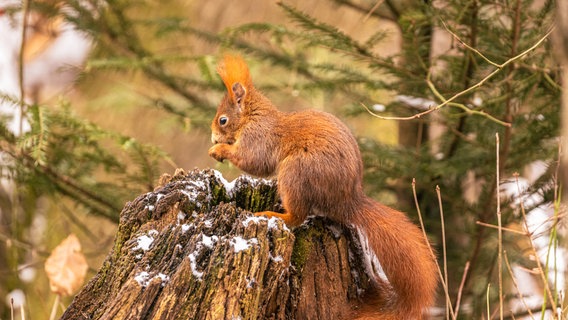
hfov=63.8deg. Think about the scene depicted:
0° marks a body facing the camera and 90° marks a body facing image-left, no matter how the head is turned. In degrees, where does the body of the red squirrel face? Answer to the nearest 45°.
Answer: approximately 90°

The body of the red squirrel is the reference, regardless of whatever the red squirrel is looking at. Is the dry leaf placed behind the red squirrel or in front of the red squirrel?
in front
